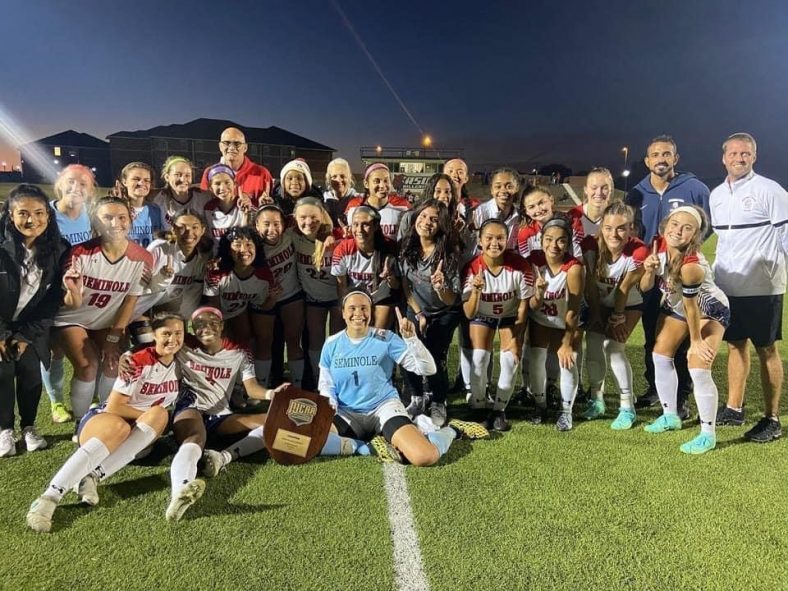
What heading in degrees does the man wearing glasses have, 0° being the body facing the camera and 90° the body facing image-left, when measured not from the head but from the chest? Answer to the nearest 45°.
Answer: approximately 0°

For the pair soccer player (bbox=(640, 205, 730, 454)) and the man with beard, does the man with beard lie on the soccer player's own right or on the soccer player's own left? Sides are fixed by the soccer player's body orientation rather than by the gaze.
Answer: on the soccer player's own right

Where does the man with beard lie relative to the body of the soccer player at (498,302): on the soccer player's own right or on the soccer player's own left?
on the soccer player's own left

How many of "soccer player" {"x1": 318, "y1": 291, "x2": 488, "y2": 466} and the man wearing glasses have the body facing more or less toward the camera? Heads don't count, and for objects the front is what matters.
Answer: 2

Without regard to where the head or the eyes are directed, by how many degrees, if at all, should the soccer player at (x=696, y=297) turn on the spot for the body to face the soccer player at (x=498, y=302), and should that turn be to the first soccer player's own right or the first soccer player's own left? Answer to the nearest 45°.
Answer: approximately 45° to the first soccer player's own right

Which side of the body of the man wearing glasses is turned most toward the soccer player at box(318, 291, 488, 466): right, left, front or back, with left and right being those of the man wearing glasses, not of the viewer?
front

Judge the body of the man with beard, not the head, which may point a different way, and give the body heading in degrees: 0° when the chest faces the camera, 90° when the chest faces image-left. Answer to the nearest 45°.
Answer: approximately 0°

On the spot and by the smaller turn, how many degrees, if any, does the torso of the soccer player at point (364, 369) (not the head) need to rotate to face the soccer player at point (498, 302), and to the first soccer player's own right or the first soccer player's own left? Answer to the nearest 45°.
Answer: approximately 90° to the first soccer player's own left
